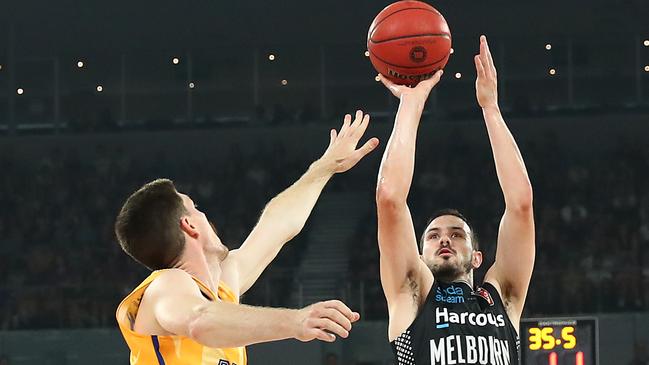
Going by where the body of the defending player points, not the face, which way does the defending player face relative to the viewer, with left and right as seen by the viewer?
facing to the right of the viewer

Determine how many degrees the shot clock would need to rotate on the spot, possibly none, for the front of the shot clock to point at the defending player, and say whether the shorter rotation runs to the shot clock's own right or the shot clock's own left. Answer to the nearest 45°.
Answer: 0° — it already faces them

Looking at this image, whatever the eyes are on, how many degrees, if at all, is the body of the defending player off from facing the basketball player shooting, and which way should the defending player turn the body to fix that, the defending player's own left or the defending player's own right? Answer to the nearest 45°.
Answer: approximately 45° to the defending player's own left

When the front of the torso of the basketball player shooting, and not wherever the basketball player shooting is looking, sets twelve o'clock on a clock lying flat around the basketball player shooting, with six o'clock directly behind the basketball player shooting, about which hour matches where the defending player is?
The defending player is roughly at 1 o'clock from the basketball player shooting.

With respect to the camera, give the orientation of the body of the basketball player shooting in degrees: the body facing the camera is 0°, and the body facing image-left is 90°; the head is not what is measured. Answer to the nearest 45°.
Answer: approximately 0°

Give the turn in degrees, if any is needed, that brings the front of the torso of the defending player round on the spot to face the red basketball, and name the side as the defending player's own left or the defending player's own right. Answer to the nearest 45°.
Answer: approximately 45° to the defending player's own left

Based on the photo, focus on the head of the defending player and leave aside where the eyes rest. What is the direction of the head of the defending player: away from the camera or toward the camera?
away from the camera

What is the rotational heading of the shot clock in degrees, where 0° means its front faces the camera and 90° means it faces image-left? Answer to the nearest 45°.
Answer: approximately 0°
